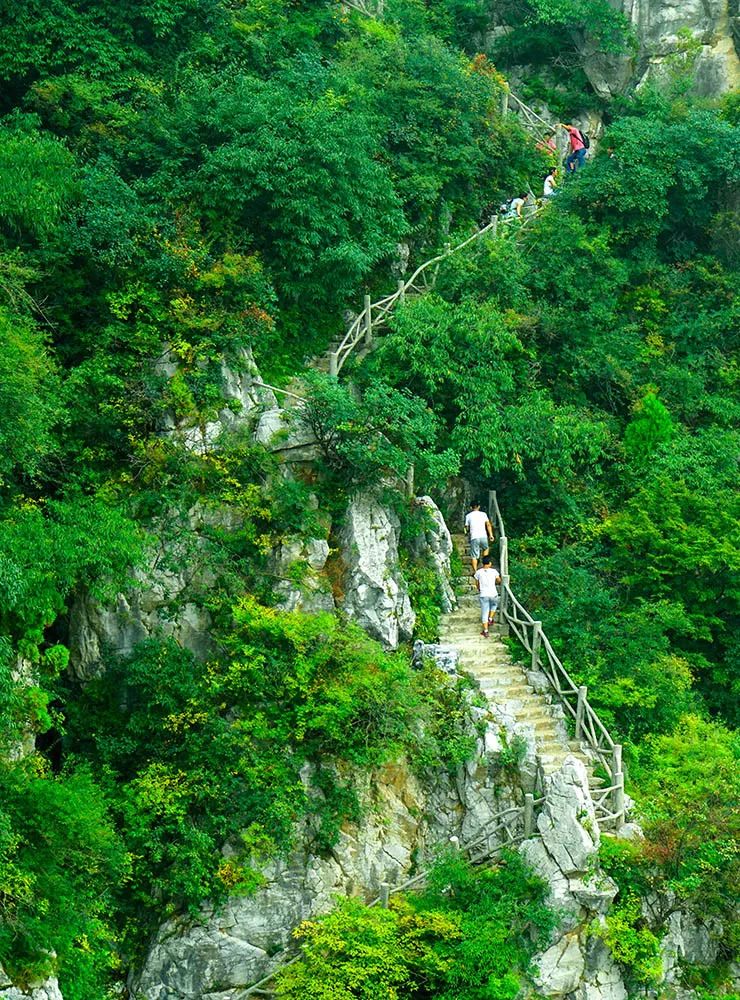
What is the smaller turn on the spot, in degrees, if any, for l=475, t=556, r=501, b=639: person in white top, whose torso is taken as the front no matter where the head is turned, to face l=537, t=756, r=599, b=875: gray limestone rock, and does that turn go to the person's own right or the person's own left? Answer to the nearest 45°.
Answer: approximately 135° to the person's own right

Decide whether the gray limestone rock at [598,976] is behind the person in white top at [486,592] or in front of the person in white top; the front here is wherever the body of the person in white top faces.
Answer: behind

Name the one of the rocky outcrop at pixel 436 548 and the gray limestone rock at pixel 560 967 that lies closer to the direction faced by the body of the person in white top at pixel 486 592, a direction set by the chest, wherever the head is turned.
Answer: the rocky outcrop

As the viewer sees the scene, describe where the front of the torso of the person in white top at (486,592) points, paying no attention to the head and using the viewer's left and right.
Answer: facing away from the viewer

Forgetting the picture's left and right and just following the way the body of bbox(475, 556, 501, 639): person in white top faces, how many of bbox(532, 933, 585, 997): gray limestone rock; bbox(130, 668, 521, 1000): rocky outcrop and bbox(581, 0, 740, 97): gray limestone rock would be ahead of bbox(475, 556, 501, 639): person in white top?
1

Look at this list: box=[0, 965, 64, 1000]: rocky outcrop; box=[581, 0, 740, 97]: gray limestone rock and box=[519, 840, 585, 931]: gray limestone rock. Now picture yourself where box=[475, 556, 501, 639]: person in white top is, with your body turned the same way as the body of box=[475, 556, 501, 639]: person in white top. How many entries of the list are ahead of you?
1

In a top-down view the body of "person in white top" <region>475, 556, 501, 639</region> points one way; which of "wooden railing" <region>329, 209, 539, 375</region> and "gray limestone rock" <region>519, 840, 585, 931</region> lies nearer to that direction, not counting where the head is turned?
the wooden railing

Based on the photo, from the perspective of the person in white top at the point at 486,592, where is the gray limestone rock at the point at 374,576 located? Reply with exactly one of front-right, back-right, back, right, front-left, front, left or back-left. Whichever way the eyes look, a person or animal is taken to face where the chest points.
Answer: back-left

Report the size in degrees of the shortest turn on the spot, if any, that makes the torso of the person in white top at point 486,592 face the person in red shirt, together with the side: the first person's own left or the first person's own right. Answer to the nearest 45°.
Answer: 0° — they already face them

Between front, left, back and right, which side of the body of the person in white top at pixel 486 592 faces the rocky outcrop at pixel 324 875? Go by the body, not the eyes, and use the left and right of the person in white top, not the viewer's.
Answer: back

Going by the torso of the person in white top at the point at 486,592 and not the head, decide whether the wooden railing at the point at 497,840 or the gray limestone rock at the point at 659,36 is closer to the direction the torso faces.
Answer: the gray limestone rock

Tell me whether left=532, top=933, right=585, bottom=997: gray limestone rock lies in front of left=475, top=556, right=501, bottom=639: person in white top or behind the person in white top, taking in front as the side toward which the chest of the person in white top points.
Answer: behind
